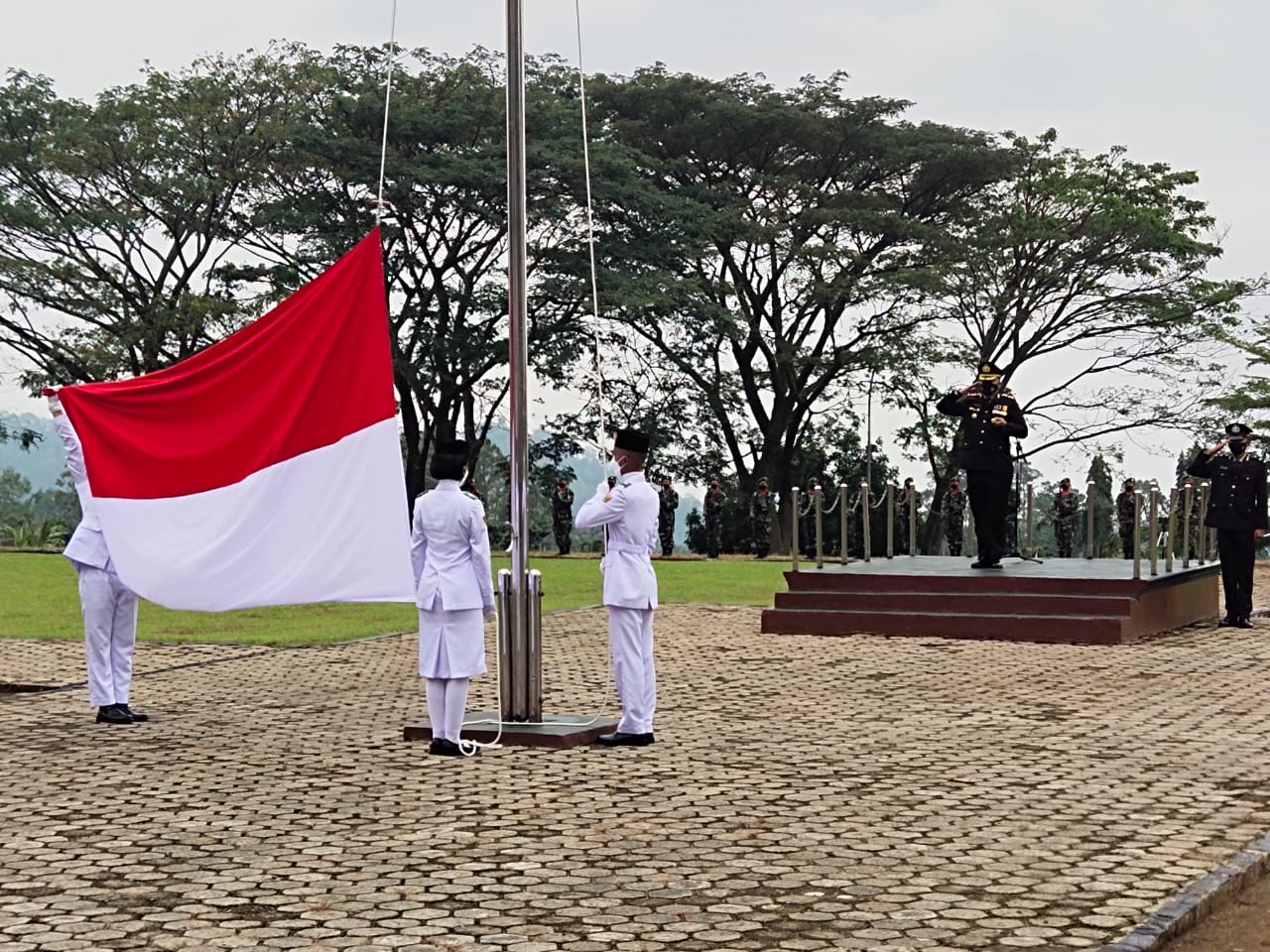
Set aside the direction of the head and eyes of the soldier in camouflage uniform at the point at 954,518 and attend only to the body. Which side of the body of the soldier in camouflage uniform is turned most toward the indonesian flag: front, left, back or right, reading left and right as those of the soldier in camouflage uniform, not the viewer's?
front

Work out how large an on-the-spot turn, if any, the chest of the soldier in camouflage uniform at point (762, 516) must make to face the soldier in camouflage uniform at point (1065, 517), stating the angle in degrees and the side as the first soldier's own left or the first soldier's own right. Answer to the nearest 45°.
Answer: approximately 45° to the first soldier's own left

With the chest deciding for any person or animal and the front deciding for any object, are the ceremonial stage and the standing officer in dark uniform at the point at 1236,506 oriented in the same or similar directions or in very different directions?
same or similar directions

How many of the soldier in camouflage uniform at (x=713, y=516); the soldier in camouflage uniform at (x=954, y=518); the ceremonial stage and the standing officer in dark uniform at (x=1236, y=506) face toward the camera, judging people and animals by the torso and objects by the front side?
4

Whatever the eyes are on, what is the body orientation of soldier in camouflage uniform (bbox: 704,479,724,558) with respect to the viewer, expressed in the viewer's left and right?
facing the viewer

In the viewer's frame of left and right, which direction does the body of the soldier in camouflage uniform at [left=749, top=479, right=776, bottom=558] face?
facing the viewer

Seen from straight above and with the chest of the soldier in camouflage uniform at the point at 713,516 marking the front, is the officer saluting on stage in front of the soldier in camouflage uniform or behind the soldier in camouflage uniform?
in front

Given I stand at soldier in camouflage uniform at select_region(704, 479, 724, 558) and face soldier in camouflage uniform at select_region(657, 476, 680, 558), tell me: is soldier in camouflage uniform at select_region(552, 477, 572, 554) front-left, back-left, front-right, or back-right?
front-right

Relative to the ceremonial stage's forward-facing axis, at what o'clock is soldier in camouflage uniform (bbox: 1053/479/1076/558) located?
The soldier in camouflage uniform is roughly at 6 o'clock from the ceremonial stage.

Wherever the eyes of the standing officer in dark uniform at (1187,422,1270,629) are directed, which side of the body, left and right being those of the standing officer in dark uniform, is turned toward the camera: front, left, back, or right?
front

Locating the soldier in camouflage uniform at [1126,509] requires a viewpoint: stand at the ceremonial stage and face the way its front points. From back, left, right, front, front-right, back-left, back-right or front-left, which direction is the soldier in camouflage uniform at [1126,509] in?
back

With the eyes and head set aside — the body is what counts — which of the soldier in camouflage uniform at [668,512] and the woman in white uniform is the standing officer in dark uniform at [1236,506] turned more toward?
the woman in white uniform

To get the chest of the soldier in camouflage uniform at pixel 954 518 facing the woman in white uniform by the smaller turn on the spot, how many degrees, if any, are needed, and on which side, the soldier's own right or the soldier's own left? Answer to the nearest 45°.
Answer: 0° — they already face them

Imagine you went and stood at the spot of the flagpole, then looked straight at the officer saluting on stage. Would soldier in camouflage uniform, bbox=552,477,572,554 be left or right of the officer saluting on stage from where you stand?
left

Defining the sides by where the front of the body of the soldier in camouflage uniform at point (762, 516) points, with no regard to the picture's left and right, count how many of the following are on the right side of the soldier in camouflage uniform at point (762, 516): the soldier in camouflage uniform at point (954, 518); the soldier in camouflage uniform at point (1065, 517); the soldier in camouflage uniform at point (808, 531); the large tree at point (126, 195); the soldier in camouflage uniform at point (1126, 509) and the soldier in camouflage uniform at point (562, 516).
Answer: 2
